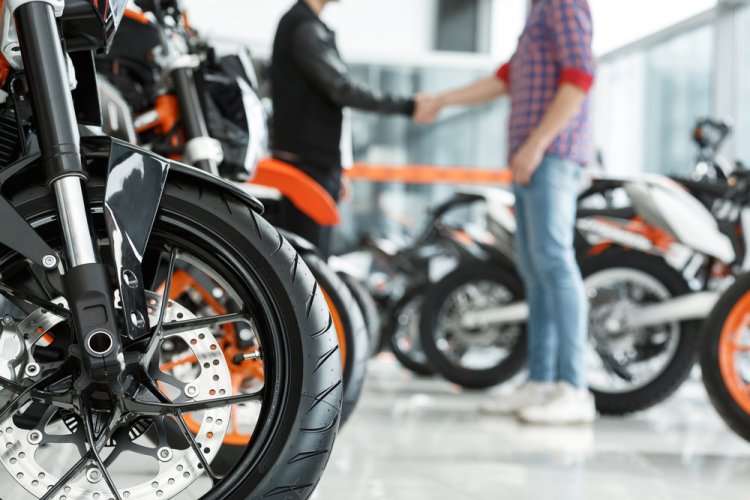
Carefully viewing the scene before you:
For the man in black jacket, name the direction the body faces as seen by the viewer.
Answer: to the viewer's right

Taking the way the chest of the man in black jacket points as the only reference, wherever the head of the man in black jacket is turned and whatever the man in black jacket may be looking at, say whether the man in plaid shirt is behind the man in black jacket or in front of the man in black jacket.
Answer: in front

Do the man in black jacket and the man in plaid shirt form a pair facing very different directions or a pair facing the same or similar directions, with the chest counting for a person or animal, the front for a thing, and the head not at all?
very different directions

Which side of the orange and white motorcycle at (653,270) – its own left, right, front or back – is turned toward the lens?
right

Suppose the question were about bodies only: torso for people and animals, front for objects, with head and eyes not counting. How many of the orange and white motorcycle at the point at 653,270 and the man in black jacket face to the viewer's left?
0

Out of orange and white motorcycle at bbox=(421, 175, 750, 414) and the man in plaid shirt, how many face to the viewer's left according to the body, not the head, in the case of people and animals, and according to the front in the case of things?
1

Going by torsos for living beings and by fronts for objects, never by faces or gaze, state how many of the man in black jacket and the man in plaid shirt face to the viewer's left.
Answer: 1

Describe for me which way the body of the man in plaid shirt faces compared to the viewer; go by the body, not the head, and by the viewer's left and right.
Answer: facing to the left of the viewer

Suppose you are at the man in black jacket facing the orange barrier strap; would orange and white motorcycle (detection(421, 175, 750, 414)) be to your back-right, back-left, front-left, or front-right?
front-right

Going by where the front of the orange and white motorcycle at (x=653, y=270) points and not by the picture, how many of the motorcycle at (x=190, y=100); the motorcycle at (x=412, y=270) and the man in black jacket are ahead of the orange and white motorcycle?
0

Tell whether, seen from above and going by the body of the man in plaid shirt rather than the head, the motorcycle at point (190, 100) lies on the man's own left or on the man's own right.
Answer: on the man's own left

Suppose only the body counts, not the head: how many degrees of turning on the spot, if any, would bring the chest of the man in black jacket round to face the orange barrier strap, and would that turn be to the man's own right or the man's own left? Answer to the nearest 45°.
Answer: approximately 90° to the man's own left

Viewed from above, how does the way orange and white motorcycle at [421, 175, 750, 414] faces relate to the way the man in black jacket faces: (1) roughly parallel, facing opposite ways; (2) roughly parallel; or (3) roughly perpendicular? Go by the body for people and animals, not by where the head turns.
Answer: roughly parallel

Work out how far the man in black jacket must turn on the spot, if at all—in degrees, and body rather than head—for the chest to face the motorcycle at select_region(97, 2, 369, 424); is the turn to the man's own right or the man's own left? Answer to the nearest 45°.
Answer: approximately 90° to the man's own right
